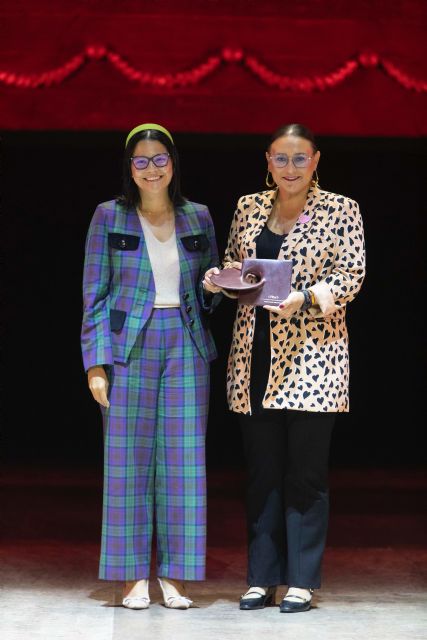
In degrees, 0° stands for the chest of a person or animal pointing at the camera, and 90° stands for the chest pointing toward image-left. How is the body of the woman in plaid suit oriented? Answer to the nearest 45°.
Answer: approximately 0°

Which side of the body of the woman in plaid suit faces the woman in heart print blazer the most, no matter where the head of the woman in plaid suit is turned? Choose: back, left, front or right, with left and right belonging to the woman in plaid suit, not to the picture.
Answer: left
